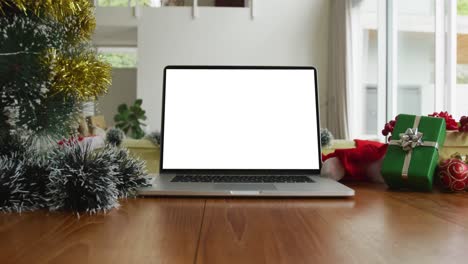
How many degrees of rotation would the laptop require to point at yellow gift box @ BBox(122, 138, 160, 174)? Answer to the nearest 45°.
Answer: approximately 135° to its right

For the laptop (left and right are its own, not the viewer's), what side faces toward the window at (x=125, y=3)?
back

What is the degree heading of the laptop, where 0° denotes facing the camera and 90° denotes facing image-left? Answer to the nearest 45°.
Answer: approximately 0°
